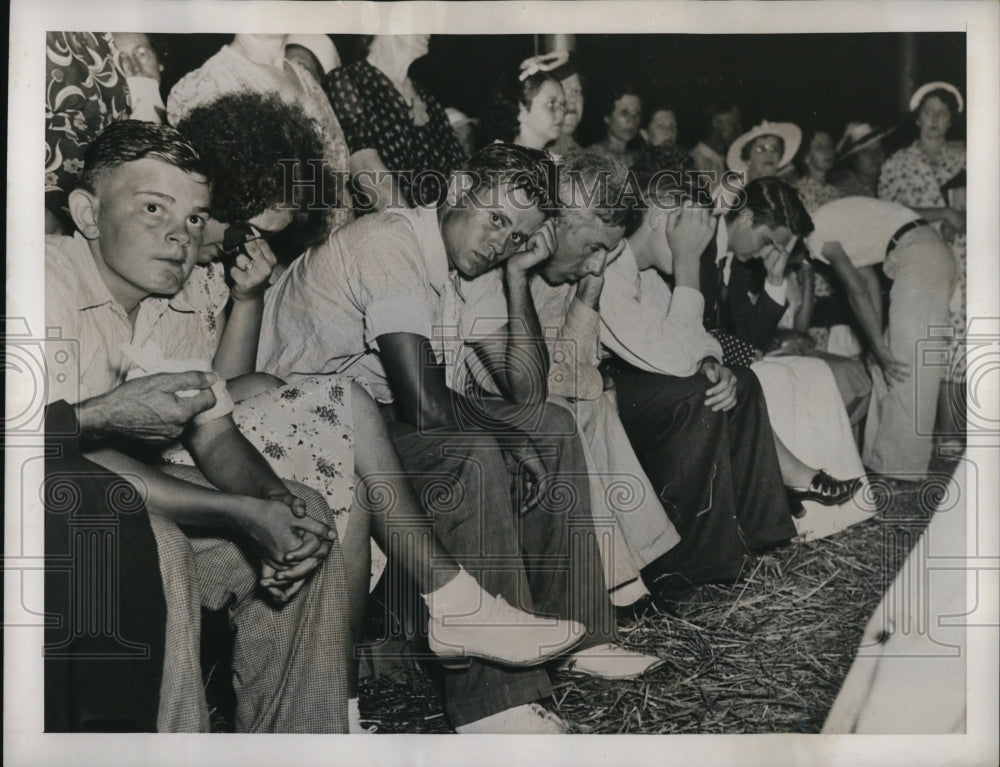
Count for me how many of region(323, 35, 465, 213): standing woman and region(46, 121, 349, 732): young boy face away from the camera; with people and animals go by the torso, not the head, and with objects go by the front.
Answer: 0

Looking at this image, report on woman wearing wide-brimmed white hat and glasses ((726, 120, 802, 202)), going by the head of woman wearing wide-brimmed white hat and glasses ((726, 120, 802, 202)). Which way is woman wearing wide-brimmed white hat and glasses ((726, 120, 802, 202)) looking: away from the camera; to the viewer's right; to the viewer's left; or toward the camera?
toward the camera

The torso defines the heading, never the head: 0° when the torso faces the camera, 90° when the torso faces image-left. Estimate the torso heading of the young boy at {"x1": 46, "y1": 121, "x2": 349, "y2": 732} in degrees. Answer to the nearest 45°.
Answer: approximately 315°

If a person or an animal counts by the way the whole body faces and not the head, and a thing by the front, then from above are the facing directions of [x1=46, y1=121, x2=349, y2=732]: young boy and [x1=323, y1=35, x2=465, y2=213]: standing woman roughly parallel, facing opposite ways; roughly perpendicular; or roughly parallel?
roughly parallel

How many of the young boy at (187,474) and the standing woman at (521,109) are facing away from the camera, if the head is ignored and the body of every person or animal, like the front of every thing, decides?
0

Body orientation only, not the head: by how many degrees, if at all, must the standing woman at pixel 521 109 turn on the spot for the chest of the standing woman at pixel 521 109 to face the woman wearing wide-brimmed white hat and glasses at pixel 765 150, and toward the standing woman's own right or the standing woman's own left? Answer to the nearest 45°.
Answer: approximately 45° to the standing woman's own left

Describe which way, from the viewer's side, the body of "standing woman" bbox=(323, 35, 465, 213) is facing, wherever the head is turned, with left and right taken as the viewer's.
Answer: facing the viewer and to the right of the viewer

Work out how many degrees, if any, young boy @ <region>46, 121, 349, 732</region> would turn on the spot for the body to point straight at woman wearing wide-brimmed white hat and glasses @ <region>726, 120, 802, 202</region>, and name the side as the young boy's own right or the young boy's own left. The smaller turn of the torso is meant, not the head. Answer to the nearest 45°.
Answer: approximately 45° to the young boy's own left

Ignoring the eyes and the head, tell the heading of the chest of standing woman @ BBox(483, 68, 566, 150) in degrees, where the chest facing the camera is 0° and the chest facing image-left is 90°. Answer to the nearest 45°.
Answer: approximately 315°
